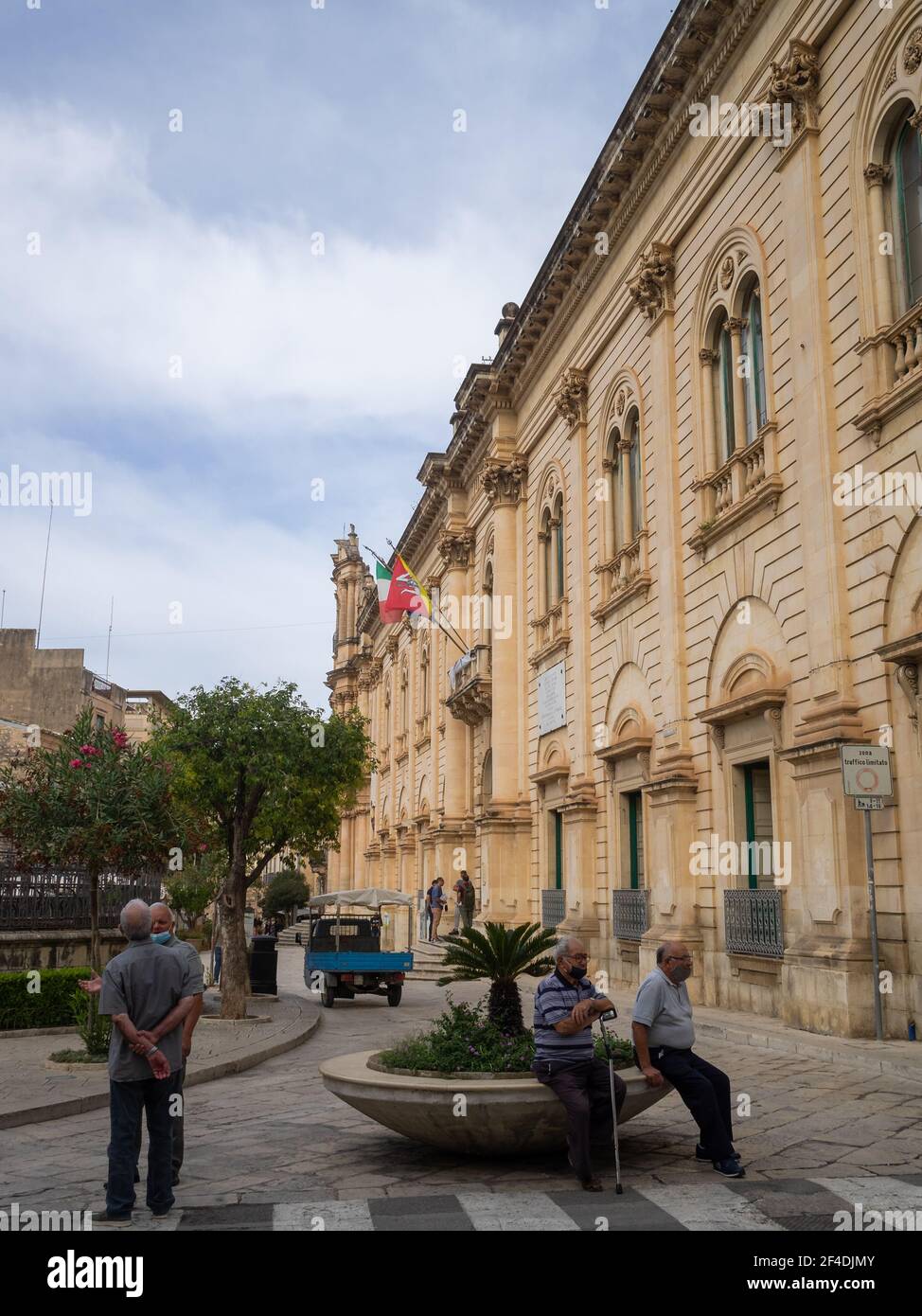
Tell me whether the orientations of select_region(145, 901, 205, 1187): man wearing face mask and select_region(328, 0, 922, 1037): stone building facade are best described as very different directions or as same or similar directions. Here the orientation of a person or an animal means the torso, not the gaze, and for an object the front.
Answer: same or similar directions

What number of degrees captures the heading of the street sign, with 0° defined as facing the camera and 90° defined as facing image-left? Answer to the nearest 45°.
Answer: approximately 0°

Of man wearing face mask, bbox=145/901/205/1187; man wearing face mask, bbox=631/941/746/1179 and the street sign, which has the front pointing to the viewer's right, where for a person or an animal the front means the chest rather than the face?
man wearing face mask, bbox=631/941/746/1179

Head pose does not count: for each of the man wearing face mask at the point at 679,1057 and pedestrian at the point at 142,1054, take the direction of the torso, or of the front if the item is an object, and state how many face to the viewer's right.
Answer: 1

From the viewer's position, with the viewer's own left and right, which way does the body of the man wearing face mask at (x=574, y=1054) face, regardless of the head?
facing the viewer and to the right of the viewer

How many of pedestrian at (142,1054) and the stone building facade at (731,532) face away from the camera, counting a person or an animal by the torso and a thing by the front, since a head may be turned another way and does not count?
1

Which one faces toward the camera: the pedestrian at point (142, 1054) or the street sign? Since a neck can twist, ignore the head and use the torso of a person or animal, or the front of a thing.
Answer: the street sign

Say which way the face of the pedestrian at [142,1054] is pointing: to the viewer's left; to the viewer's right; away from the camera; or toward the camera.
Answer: away from the camera

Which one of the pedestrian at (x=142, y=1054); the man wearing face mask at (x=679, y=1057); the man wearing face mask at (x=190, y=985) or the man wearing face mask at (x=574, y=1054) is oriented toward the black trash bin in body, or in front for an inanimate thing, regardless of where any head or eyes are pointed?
the pedestrian

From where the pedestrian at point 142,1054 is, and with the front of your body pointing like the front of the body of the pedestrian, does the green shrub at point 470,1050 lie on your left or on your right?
on your right

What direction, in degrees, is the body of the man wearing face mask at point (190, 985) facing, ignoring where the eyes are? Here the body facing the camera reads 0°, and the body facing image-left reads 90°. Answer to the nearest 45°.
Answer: approximately 45°

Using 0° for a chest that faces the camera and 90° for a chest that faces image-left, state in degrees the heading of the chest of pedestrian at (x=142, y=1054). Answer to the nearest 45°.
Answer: approximately 180°

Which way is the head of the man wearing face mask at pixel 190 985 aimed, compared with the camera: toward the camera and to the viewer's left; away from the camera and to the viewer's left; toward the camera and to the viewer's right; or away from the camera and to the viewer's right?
toward the camera and to the viewer's left

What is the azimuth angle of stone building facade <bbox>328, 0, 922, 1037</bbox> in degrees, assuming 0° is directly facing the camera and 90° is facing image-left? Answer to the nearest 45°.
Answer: approximately 45°

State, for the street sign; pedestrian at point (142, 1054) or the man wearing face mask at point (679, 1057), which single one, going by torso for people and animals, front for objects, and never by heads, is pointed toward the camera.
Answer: the street sign

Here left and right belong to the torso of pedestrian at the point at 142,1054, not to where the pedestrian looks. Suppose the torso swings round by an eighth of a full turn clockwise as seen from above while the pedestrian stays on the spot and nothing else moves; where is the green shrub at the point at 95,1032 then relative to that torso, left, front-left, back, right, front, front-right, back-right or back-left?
front-left

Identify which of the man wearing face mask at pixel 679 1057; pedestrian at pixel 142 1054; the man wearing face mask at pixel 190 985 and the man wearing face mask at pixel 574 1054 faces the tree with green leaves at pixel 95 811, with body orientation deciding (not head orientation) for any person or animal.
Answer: the pedestrian

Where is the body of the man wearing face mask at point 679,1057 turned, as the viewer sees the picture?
to the viewer's right
